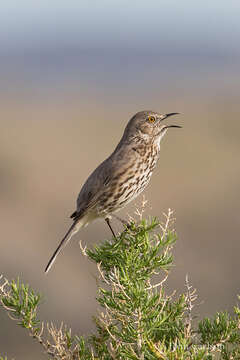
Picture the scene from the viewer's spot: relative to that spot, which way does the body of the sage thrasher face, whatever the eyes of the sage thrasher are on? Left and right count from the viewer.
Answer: facing to the right of the viewer
